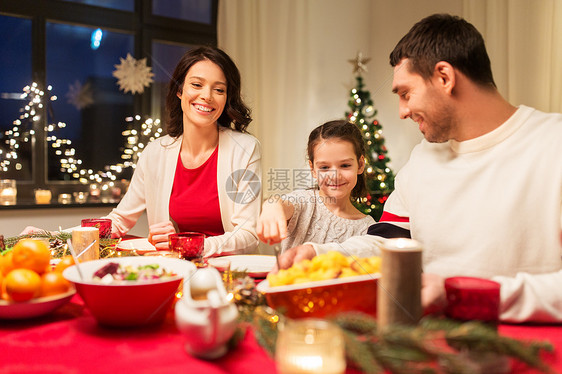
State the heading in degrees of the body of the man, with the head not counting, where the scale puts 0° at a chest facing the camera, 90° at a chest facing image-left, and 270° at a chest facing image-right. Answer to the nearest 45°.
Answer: approximately 45°

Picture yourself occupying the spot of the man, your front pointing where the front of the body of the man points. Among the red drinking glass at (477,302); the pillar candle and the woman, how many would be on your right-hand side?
1

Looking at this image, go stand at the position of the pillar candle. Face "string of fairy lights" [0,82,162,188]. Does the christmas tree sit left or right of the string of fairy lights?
right

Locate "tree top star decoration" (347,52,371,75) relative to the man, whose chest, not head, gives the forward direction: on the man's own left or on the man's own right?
on the man's own right

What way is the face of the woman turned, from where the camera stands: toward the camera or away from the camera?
toward the camera

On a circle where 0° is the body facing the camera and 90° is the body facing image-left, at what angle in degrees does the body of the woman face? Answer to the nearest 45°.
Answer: approximately 0°

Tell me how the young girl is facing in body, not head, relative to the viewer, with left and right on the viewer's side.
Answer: facing the viewer

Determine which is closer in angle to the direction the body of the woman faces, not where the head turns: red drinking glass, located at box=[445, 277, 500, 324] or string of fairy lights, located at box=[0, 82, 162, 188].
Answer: the red drinking glass

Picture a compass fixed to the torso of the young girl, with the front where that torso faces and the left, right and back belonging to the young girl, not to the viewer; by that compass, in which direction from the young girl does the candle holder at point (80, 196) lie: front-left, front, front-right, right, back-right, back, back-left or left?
back-right

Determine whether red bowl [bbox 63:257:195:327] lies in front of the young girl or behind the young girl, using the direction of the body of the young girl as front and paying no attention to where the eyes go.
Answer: in front

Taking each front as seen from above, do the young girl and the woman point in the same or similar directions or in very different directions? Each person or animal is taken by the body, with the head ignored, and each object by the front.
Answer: same or similar directions

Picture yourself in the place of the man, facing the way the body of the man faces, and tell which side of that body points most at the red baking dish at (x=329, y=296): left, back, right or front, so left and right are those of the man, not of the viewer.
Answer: front

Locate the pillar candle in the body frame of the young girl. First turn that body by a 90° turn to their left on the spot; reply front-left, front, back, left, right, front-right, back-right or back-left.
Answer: right

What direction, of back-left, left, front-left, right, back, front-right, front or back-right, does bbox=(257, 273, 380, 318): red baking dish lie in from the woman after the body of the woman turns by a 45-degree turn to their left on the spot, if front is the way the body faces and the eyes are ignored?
front-right

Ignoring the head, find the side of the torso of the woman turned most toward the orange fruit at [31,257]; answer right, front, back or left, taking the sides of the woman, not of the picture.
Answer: front

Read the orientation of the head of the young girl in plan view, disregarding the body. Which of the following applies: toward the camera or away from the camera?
toward the camera
